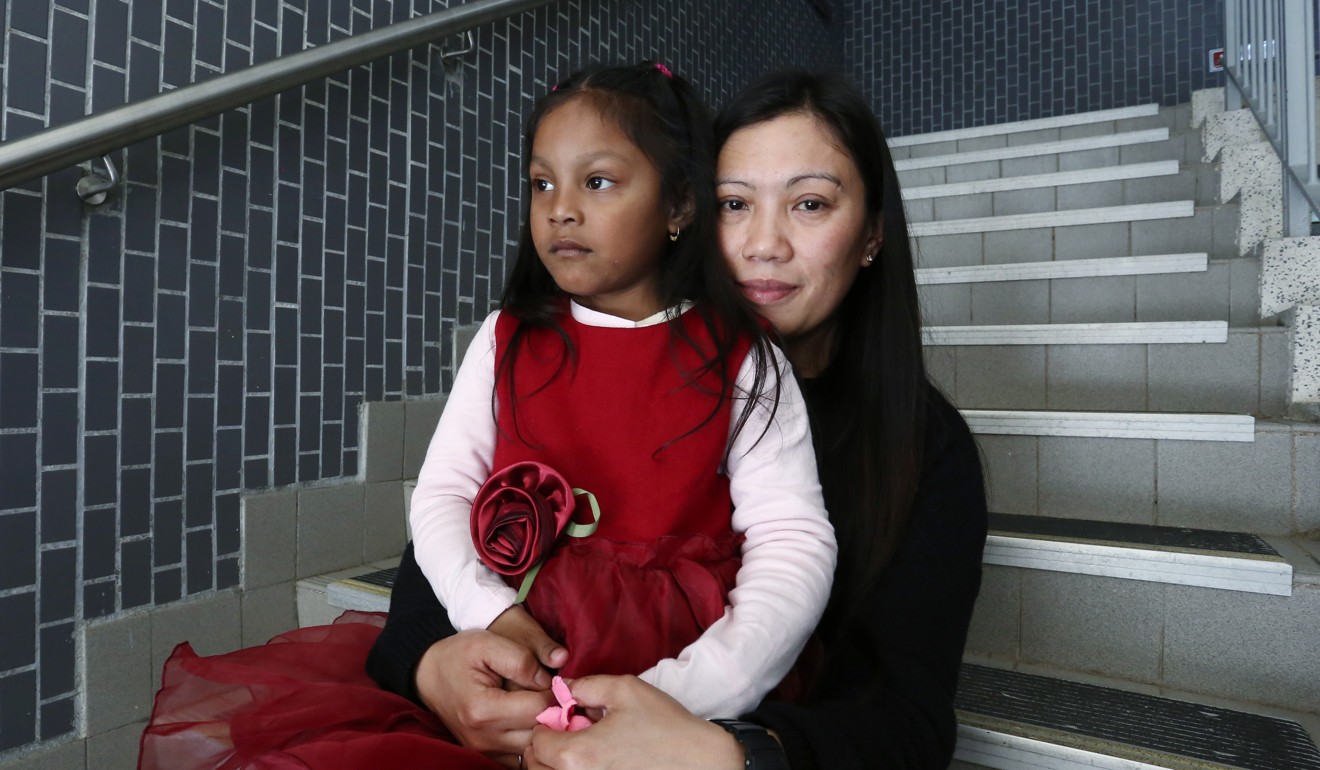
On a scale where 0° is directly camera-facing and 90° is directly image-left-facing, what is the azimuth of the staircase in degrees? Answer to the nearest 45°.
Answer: approximately 0°

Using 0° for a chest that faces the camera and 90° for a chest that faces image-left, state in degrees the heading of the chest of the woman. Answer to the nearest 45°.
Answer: approximately 45°

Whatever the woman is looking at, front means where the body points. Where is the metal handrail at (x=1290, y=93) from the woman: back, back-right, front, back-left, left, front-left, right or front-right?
back

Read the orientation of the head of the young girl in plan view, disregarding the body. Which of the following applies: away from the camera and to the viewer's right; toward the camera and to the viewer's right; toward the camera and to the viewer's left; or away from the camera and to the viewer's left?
toward the camera and to the viewer's left

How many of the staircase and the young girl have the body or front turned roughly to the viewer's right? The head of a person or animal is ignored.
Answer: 0

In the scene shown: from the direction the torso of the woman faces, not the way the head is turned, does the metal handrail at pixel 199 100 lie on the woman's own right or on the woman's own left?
on the woman's own right

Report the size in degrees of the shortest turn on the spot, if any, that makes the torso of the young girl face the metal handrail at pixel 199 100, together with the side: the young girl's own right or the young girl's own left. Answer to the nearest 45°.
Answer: approximately 90° to the young girl's own right

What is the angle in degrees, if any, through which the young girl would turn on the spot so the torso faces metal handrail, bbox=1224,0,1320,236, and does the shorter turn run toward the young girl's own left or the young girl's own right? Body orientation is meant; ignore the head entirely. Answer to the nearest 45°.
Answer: approximately 180°
